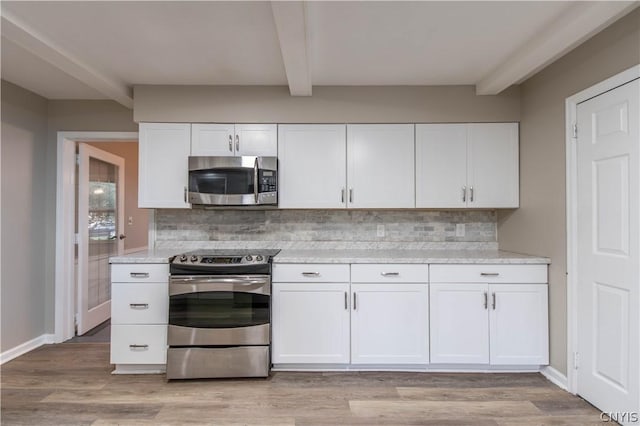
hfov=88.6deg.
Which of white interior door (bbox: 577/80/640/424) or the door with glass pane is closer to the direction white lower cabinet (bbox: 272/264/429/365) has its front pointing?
the white interior door

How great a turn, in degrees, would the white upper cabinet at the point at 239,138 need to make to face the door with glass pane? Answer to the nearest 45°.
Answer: approximately 135° to its right

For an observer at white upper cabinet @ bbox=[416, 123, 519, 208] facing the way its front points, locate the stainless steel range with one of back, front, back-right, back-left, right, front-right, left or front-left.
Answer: front-right

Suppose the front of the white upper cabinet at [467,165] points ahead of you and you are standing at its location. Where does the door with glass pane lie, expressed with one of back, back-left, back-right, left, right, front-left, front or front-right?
right

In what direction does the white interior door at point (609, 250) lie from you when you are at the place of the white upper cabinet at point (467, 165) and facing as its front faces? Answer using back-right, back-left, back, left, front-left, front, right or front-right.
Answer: front-left

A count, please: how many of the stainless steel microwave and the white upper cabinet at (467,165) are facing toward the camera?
2
